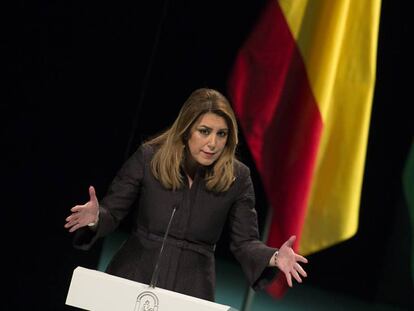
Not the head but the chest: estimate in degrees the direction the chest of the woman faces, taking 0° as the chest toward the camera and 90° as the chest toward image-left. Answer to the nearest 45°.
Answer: approximately 0°
